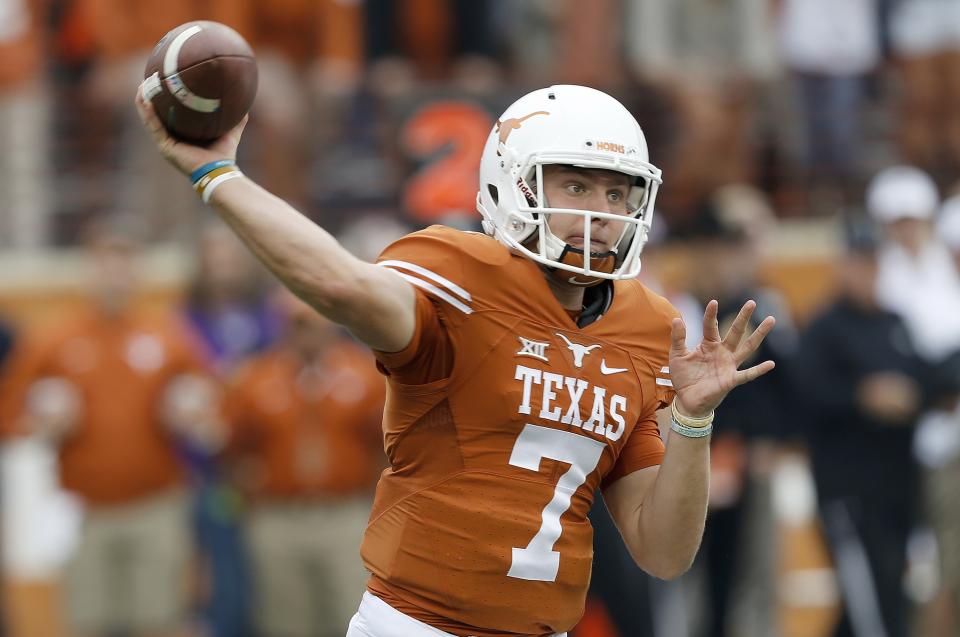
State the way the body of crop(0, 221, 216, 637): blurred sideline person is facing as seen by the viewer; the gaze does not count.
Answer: toward the camera

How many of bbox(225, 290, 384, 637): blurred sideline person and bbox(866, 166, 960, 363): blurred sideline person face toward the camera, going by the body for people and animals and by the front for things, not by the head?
2

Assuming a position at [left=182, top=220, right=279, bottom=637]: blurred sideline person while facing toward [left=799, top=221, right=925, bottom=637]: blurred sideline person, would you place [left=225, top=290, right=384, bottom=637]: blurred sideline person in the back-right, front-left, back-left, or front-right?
front-right

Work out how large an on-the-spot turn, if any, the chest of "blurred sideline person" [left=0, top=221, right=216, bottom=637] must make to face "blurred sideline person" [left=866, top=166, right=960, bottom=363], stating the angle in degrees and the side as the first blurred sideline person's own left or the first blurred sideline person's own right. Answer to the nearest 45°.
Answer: approximately 90° to the first blurred sideline person's own left

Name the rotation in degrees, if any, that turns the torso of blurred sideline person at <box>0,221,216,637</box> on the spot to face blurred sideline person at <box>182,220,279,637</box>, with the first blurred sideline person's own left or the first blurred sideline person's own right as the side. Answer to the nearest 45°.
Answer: approximately 135° to the first blurred sideline person's own left

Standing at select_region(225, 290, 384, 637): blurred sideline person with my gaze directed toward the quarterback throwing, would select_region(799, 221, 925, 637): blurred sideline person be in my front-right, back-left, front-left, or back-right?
front-left

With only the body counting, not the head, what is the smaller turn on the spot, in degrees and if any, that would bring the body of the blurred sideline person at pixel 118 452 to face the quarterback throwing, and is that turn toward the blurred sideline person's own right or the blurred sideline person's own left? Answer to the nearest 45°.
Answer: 0° — they already face them

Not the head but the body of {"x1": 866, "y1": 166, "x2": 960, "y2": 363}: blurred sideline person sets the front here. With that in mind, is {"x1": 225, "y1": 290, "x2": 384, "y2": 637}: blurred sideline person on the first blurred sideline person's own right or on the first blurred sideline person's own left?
on the first blurred sideline person's own right

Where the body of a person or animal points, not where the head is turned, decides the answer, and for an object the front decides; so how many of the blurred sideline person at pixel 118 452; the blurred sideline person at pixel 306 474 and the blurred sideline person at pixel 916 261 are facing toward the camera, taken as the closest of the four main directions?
3

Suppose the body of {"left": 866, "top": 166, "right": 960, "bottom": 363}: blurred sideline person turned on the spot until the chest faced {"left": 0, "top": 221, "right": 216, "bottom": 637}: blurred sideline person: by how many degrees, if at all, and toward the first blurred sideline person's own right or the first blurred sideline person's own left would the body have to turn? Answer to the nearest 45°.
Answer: approximately 45° to the first blurred sideline person's own right

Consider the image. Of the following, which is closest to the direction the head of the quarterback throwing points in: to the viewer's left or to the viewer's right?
to the viewer's right

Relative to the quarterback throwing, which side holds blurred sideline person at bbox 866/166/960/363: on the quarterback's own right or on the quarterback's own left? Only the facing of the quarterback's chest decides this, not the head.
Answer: on the quarterback's own left

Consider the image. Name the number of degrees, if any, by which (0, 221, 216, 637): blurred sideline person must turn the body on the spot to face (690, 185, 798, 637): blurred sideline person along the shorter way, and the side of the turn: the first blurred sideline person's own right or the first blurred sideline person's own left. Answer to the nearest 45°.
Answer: approximately 90° to the first blurred sideline person's own left

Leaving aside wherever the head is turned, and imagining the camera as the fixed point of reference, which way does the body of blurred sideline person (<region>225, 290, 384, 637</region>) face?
toward the camera

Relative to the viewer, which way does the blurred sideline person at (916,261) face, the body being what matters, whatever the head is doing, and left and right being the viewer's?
facing the viewer
